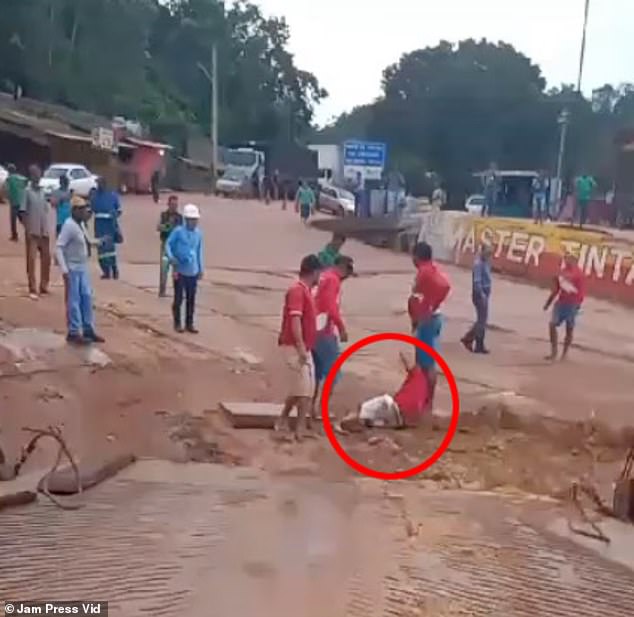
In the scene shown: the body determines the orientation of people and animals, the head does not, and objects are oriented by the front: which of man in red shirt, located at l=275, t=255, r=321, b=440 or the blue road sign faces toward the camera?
the blue road sign

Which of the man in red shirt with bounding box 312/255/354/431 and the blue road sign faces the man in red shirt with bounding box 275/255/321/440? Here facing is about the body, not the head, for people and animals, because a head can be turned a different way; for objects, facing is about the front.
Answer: the blue road sign

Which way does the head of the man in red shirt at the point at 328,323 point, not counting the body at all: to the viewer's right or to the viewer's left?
to the viewer's right

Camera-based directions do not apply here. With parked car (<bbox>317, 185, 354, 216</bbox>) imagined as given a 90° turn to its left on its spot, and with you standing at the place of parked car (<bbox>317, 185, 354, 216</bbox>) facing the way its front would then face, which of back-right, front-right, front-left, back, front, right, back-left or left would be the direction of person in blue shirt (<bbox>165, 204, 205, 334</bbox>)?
back-right

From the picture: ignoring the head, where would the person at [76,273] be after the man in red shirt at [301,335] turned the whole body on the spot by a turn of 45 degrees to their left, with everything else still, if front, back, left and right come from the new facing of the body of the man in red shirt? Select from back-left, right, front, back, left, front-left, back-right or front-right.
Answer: left

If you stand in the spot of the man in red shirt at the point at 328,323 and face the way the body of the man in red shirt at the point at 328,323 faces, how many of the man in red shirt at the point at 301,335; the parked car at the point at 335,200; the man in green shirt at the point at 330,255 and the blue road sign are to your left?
3

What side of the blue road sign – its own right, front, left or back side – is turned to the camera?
front

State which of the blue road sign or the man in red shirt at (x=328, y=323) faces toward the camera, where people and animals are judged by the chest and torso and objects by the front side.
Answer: the blue road sign

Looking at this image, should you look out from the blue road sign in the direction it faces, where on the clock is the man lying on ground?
The man lying on ground is roughly at 12 o'clock from the blue road sign.

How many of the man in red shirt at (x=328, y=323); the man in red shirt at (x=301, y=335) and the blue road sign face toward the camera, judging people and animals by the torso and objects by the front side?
1

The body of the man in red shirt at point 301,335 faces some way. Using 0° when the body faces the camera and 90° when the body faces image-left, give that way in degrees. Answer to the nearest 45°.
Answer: approximately 270°

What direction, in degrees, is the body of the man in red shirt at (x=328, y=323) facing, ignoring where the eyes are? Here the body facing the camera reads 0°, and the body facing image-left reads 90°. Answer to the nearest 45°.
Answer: approximately 270°

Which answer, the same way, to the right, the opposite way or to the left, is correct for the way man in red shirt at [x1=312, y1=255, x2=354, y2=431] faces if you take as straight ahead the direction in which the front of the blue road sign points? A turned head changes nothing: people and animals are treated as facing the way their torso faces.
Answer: to the left

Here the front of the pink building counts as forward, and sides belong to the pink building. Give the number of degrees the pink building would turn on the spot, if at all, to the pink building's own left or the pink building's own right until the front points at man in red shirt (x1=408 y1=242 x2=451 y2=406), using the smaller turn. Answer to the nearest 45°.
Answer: approximately 45° to the pink building's own right
